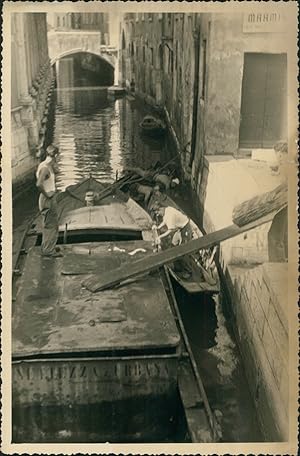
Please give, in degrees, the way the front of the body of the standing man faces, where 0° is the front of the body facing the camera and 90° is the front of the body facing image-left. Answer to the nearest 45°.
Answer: approximately 270°

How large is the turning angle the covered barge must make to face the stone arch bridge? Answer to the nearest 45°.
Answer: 0° — it already faces it

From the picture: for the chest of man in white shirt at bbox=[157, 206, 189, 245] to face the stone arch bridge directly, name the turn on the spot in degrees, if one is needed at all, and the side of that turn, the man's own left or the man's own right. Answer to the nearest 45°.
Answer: approximately 90° to the man's own right

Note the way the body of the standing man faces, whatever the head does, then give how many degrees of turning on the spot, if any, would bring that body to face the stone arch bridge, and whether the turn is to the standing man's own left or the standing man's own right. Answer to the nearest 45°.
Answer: approximately 90° to the standing man's own left

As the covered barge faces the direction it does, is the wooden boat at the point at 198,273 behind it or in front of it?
in front

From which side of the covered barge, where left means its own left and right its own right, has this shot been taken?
back

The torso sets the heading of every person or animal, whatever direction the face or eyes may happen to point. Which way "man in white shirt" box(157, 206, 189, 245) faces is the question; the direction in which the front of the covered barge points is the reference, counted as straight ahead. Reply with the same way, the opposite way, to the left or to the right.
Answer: to the left

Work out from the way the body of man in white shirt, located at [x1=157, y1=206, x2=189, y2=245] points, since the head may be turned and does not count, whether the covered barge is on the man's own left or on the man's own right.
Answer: on the man's own left

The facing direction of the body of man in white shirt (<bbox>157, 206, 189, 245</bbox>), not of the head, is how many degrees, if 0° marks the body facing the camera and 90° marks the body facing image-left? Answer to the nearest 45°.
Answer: approximately 90°
